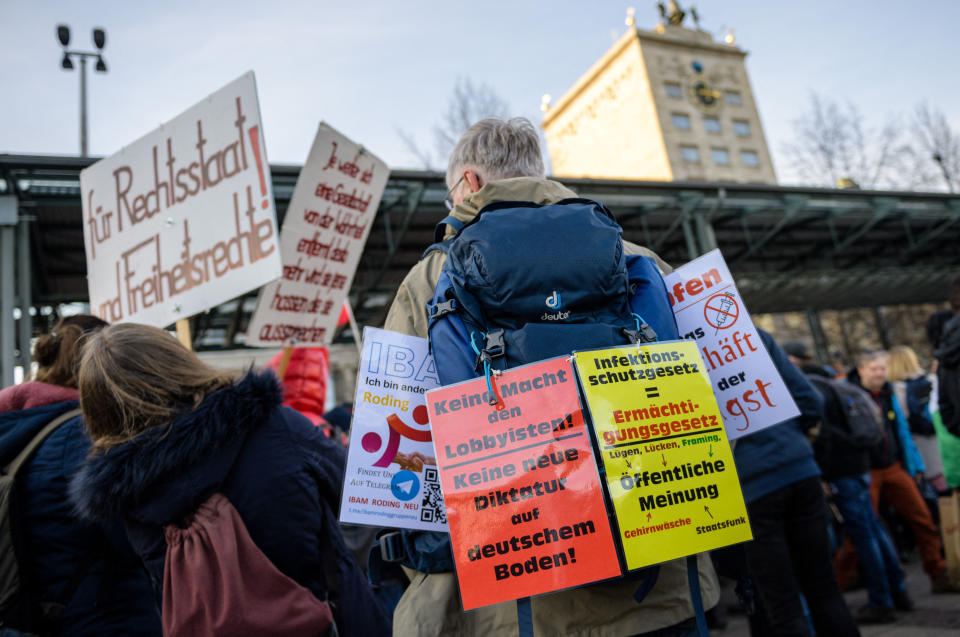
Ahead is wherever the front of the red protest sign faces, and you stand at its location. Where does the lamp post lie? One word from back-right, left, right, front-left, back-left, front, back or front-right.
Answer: back-right

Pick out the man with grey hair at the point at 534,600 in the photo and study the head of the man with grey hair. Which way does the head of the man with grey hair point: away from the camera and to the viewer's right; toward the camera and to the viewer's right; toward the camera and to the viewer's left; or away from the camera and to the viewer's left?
away from the camera and to the viewer's left

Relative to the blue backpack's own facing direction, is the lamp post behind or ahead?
behind

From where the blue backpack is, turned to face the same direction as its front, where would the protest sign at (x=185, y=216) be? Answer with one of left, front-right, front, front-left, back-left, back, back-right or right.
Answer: back-right

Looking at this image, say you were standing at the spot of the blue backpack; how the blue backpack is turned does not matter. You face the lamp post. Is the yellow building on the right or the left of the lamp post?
right

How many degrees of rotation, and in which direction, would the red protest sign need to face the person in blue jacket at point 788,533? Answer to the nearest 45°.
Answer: approximately 135° to its left

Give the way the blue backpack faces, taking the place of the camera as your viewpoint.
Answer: facing the viewer

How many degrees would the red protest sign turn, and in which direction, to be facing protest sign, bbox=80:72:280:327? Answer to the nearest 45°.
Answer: approximately 135° to its right

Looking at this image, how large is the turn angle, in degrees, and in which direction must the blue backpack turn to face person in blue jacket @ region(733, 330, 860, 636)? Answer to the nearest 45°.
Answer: approximately 135° to its left

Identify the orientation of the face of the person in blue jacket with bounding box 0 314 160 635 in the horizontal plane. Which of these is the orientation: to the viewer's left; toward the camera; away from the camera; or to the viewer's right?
away from the camera

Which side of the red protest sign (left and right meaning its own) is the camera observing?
front
